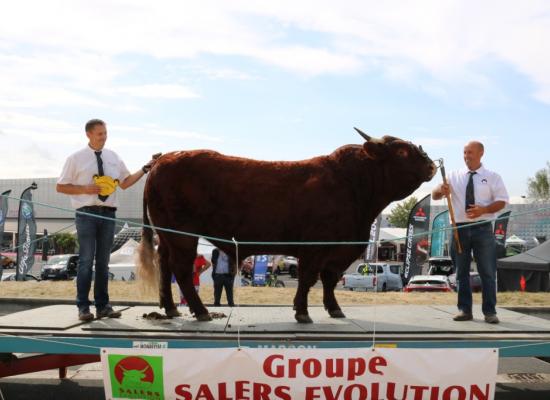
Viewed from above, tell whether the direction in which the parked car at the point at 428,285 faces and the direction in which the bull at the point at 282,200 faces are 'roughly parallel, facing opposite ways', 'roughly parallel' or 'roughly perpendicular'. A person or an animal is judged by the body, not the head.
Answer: roughly perpendicular

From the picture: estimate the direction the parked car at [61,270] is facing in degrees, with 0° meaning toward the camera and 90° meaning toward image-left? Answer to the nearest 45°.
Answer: approximately 45°

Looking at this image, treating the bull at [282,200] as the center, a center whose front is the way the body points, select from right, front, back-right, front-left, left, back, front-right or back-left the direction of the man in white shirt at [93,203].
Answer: back

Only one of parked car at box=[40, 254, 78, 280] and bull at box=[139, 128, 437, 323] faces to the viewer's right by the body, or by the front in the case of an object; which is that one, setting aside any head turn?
the bull

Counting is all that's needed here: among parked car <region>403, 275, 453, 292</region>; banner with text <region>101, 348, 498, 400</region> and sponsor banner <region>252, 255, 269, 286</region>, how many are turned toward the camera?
2

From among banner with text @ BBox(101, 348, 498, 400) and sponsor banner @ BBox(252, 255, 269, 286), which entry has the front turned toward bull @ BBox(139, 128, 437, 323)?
the sponsor banner

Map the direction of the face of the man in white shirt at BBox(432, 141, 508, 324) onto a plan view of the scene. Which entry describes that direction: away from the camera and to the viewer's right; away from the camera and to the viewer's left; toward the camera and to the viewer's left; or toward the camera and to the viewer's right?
toward the camera and to the viewer's left

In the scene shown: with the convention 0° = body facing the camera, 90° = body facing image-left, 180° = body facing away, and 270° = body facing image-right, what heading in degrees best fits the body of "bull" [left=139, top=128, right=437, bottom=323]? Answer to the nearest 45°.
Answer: approximately 270°

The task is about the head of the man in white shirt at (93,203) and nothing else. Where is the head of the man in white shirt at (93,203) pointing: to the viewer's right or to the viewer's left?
to the viewer's right

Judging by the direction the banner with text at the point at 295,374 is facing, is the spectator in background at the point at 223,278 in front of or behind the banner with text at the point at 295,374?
behind

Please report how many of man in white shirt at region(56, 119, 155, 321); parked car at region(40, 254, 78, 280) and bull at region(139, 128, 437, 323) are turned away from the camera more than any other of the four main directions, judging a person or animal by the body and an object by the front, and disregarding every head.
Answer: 0

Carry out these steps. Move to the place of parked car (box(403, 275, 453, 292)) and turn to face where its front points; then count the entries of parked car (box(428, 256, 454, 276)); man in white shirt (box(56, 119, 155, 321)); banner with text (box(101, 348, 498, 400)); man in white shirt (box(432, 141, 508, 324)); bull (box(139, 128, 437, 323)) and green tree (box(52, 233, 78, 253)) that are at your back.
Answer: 4

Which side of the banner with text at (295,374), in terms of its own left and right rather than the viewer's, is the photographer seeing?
front

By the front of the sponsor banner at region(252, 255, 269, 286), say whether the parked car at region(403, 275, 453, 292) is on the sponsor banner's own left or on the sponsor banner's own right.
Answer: on the sponsor banner's own left

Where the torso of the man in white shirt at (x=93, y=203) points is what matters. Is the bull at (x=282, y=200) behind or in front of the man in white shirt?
in front

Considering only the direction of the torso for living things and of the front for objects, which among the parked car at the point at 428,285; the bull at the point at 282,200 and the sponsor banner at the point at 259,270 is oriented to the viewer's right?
the bull

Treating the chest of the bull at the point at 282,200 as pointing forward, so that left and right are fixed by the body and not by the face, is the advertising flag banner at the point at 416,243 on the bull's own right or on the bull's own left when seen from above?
on the bull's own left

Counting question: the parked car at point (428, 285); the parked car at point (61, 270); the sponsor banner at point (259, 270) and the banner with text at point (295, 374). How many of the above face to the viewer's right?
0
